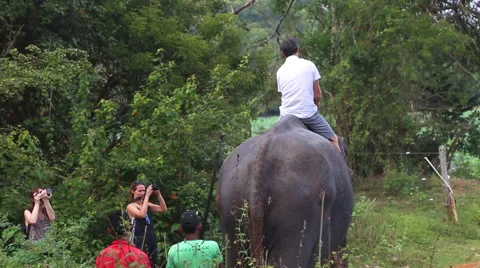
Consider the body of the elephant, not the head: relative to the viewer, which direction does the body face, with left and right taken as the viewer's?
facing away from the viewer

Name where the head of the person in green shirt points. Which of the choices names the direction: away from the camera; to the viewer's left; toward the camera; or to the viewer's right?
away from the camera

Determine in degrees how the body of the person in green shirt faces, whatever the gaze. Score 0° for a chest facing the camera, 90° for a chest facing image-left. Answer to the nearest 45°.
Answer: approximately 180°

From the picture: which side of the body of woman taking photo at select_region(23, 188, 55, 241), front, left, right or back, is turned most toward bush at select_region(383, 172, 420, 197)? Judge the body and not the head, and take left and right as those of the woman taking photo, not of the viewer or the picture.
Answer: left

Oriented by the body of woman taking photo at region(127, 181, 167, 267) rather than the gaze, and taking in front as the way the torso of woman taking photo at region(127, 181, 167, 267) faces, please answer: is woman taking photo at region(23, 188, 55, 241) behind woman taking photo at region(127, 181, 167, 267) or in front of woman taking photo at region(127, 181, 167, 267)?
behind

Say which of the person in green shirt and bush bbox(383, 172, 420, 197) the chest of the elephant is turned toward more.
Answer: the bush

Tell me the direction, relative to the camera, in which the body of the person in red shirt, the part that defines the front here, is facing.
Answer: away from the camera

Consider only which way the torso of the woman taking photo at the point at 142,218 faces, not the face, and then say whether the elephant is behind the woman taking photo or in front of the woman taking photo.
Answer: in front

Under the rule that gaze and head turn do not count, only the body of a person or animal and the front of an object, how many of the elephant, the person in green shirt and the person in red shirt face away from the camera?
3

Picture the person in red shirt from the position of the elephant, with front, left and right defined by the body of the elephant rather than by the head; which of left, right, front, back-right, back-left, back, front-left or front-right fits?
left

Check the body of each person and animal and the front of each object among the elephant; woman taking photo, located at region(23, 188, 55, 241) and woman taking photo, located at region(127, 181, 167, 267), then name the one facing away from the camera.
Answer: the elephant

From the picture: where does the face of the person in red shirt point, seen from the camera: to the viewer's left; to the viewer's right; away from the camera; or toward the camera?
away from the camera

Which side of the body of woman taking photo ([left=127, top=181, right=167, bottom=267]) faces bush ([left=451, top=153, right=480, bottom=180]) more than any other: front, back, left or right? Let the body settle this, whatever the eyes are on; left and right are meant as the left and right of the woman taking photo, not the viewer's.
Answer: left

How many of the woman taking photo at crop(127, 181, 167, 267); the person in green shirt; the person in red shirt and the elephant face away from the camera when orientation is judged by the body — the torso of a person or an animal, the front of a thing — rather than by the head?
3

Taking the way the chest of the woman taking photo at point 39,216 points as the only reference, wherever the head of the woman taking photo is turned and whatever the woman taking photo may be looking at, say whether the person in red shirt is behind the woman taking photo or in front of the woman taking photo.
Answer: in front
